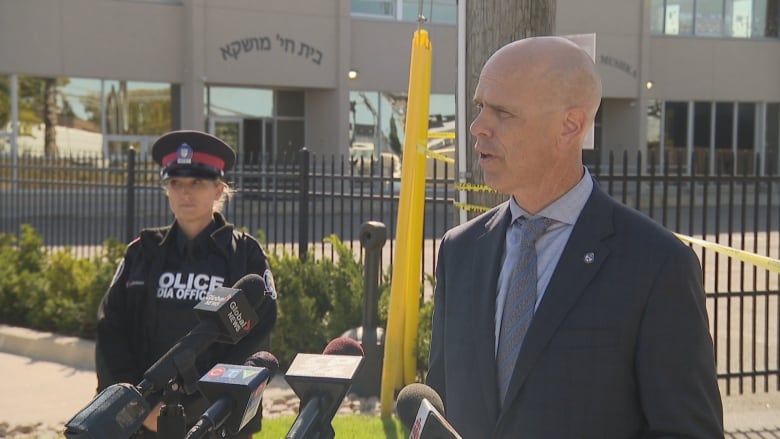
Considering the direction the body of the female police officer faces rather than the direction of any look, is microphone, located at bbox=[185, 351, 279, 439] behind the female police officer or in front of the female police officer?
in front

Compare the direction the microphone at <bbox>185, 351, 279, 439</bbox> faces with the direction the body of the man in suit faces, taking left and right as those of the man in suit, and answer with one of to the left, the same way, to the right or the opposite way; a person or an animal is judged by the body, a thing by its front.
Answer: the opposite way

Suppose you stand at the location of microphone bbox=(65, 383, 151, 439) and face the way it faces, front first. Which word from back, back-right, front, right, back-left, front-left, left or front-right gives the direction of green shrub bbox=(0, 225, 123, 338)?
left

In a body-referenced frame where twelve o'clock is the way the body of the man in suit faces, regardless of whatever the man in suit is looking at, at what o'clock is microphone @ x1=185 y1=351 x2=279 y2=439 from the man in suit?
The microphone is roughly at 1 o'clock from the man in suit.

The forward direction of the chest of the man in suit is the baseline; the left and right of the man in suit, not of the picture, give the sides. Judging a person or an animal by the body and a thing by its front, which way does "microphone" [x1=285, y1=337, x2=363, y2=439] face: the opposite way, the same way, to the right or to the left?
the opposite way

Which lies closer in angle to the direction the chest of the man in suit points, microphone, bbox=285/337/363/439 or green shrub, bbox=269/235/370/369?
the microphone

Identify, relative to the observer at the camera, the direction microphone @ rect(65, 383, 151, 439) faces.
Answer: facing to the right of the viewer

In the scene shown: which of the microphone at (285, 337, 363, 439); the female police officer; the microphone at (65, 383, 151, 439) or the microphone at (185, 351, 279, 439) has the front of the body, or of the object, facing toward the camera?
the female police officer

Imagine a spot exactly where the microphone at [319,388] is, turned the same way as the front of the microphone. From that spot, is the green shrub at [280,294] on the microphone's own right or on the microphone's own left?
on the microphone's own left
